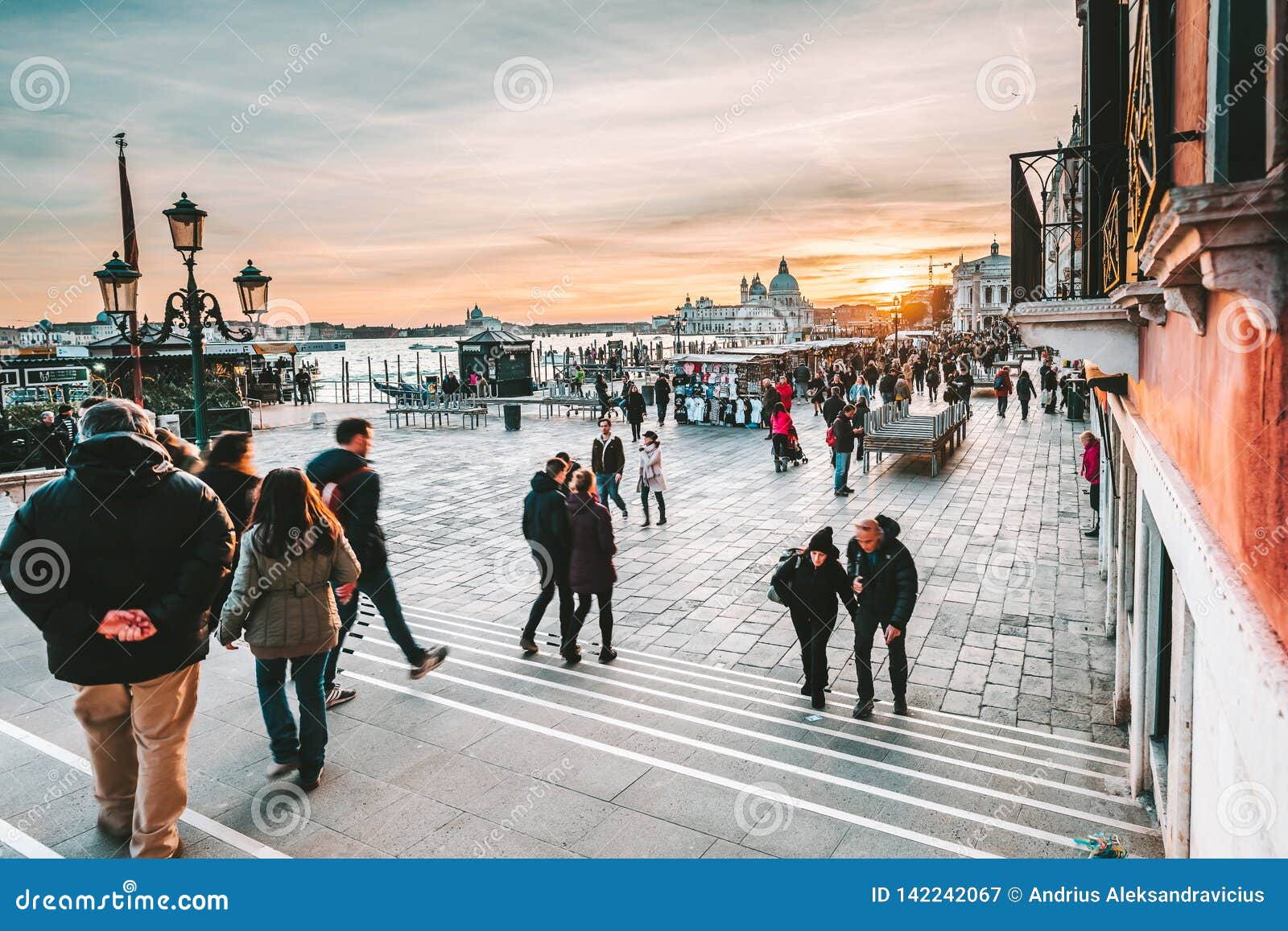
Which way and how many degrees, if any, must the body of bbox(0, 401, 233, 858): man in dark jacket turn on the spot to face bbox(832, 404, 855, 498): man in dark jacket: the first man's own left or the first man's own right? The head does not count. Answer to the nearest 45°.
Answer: approximately 45° to the first man's own right

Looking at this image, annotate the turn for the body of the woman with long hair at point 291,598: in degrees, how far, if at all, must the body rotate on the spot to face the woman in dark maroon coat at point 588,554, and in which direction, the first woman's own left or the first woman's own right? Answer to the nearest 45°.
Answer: approximately 45° to the first woman's own right

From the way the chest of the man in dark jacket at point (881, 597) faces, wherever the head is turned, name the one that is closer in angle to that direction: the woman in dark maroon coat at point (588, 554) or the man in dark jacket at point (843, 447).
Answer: the woman in dark maroon coat

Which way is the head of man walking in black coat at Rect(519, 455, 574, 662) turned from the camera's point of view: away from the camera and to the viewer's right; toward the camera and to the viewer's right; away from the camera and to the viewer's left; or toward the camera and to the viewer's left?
away from the camera and to the viewer's right

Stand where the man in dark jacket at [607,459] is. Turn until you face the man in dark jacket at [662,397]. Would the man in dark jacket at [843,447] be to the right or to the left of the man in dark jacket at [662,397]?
right

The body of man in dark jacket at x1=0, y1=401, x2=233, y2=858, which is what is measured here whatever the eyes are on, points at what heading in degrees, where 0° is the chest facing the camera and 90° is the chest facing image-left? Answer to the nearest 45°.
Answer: approximately 180°

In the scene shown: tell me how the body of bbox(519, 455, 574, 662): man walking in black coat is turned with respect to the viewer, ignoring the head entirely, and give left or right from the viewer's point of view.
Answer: facing away from the viewer and to the right of the viewer

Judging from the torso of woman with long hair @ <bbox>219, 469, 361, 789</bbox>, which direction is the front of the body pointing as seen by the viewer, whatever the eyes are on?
away from the camera
